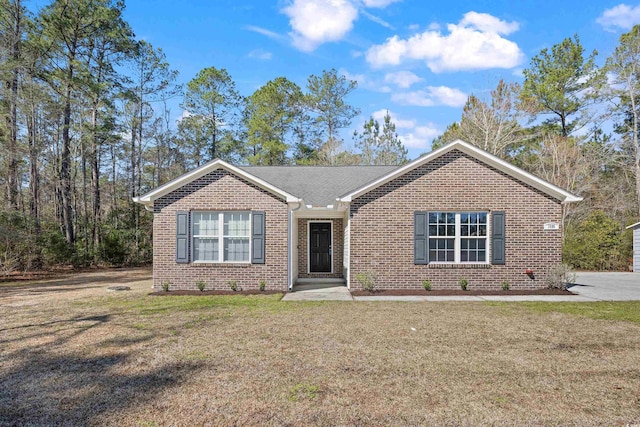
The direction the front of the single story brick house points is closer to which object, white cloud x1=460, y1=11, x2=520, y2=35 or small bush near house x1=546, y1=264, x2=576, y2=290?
the small bush near house

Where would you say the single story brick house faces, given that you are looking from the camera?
facing the viewer

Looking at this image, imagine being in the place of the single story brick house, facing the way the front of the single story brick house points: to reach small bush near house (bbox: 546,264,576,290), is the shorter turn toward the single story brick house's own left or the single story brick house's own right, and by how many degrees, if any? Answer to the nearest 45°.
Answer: approximately 90° to the single story brick house's own left

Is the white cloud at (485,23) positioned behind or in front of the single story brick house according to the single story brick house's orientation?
behind

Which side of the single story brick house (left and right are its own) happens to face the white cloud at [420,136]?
back
